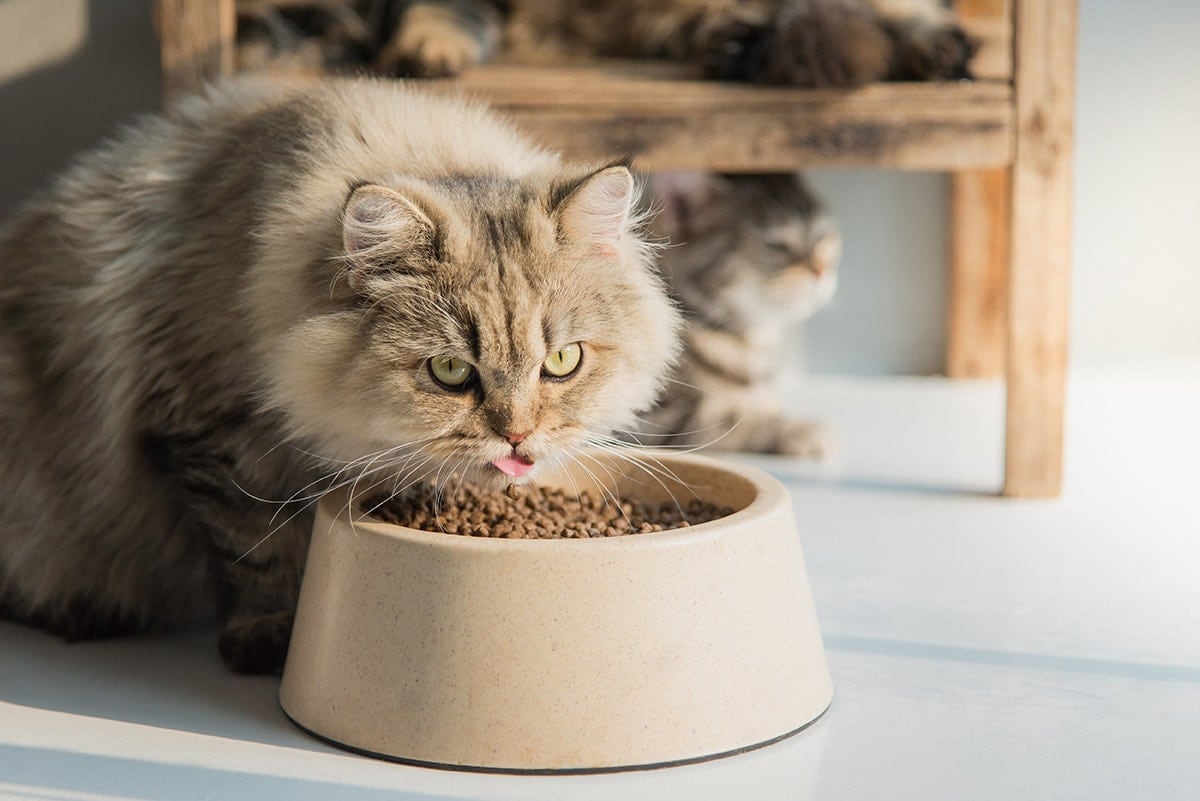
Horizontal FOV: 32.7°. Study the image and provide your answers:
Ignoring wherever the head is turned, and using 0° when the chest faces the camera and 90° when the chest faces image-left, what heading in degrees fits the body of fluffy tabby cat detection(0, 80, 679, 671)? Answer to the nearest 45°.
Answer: approximately 315°

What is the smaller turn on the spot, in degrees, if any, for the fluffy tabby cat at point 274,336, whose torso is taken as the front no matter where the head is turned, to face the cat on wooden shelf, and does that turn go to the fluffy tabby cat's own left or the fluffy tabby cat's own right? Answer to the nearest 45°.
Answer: approximately 90° to the fluffy tabby cat's own left
